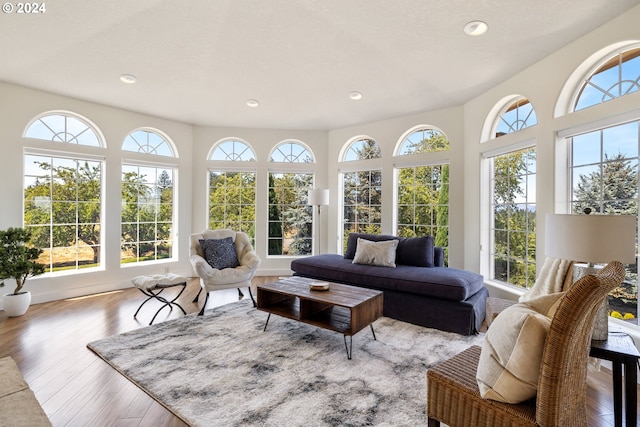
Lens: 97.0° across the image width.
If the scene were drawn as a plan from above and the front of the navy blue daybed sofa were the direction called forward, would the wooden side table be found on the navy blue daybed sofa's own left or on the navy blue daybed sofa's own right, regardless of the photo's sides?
on the navy blue daybed sofa's own left

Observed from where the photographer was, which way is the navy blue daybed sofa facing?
facing the viewer and to the left of the viewer

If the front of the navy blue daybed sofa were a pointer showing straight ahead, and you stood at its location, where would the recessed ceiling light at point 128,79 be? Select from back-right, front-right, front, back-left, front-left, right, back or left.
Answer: front-right

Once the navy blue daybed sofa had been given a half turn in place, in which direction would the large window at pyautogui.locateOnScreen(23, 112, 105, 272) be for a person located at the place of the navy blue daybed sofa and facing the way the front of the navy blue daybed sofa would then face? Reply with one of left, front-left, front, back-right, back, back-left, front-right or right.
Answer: back-left

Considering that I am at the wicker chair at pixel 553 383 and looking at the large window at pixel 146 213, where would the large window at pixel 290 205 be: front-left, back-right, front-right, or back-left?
front-right

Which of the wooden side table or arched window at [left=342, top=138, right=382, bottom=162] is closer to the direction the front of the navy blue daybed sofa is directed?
the wooden side table

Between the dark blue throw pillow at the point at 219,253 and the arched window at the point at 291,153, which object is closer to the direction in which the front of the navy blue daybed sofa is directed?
the dark blue throw pillow

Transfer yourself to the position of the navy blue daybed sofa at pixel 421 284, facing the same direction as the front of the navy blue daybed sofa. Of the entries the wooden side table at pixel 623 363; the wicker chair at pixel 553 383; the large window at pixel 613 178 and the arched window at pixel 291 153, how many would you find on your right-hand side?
1

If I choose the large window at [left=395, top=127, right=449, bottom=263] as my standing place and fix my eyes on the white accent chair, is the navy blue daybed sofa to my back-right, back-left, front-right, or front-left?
front-left

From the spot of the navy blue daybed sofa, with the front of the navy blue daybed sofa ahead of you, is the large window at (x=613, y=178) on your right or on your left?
on your left

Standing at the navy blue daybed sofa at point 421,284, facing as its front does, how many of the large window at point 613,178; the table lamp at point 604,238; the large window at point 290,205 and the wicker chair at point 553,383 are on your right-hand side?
1

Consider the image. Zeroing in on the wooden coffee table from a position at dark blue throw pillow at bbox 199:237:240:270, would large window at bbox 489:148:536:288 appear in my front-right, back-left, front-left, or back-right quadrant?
front-left

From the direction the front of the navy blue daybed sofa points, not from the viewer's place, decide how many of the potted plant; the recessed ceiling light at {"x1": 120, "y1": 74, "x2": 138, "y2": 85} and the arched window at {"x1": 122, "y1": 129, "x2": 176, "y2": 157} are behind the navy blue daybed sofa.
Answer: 0
